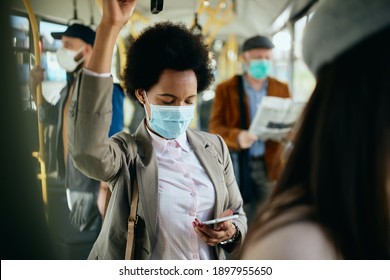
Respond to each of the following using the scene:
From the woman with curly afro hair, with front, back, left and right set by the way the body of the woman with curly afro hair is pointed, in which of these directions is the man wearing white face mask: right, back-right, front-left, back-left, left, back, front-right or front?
back

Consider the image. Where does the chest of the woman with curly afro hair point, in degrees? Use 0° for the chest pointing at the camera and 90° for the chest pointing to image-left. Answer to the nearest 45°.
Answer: approximately 315°

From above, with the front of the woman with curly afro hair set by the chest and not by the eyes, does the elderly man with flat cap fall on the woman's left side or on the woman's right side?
on the woman's left side

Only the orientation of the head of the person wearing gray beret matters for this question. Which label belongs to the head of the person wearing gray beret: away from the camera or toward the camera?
away from the camera

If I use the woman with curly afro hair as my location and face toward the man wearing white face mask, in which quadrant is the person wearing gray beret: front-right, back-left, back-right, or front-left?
back-left

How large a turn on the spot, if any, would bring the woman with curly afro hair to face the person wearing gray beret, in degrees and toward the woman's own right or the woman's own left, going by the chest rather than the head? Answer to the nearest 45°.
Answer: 0° — they already face them
